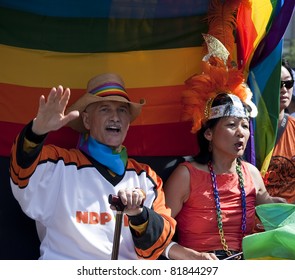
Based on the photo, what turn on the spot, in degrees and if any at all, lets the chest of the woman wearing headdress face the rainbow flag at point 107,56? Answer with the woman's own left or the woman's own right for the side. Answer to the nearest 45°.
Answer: approximately 135° to the woman's own right

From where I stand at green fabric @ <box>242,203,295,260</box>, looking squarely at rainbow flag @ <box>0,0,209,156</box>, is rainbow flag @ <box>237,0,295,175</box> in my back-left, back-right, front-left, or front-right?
front-right

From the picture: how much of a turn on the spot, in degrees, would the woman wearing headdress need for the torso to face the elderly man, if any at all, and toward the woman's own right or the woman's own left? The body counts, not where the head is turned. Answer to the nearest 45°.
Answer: approximately 90° to the woman's own right

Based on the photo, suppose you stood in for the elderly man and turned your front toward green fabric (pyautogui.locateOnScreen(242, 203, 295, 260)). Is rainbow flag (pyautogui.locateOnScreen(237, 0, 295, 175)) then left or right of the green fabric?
left

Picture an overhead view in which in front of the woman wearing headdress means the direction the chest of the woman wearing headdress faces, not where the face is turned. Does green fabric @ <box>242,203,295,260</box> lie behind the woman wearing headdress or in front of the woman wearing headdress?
in front

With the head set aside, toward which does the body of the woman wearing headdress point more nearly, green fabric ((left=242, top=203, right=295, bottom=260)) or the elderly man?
the green fabric

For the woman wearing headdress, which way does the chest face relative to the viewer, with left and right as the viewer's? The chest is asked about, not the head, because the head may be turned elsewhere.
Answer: facing the viewer and to the right of the viewer
